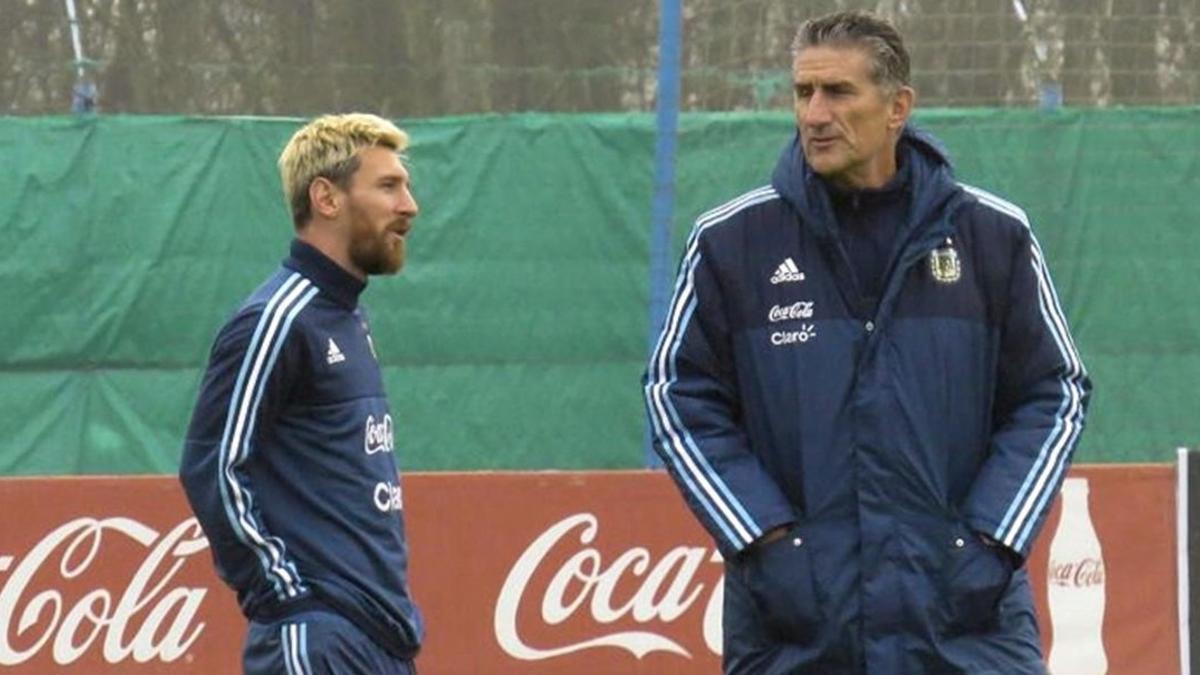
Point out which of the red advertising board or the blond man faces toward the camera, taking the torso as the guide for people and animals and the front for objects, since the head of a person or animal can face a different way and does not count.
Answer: the red advertising board

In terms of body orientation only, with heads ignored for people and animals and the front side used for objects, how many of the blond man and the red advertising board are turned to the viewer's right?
1

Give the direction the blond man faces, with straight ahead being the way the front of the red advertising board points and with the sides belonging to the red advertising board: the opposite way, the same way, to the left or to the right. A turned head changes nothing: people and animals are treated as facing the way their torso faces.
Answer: to the left

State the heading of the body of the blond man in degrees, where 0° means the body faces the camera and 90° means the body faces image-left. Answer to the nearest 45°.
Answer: approximately 270°

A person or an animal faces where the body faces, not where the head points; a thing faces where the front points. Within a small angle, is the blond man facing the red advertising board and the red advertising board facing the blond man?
no

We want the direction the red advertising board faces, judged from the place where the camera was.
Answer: facing the viewer

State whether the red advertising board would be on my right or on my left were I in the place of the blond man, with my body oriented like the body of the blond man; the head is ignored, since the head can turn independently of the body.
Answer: on my left

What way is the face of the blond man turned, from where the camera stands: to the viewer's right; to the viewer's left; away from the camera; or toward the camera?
to the viewer's right

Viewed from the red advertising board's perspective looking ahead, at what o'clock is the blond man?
The blond man is roughly at 12 o'clock from the red advertising board.
